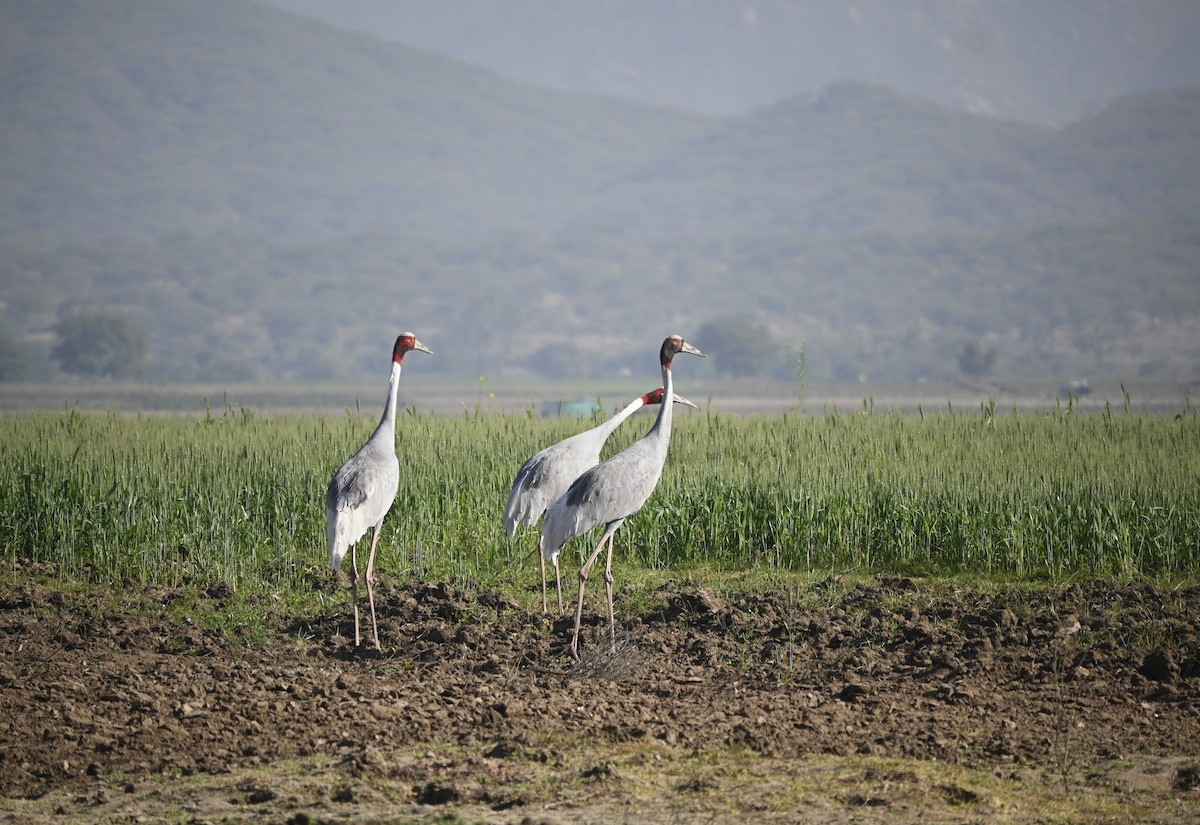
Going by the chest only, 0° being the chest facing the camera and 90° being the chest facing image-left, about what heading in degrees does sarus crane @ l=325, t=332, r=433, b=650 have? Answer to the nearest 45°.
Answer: approximately 225°
